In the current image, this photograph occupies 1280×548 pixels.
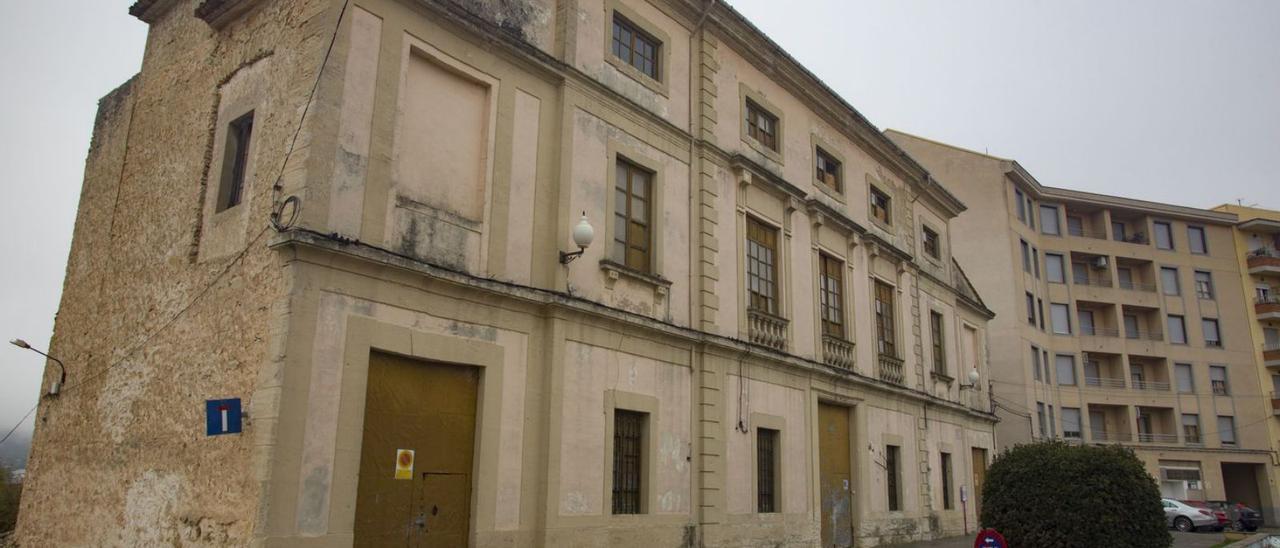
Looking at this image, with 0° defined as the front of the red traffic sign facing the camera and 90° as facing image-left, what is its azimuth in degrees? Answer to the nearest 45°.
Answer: approximately 0°

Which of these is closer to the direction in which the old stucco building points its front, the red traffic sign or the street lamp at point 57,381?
the red traffic sign

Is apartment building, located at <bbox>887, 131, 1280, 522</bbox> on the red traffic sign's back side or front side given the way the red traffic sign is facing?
on the back side

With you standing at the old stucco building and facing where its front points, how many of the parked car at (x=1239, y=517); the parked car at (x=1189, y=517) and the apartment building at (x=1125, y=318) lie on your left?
3

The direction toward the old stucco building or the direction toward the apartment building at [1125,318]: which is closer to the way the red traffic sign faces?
the old stucco building

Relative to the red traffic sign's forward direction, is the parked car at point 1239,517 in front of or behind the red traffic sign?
behind

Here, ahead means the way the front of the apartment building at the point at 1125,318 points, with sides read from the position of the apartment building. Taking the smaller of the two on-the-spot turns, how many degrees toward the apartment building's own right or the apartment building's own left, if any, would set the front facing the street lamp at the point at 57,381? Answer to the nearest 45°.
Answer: approximately 45° to the apartment building's own right
